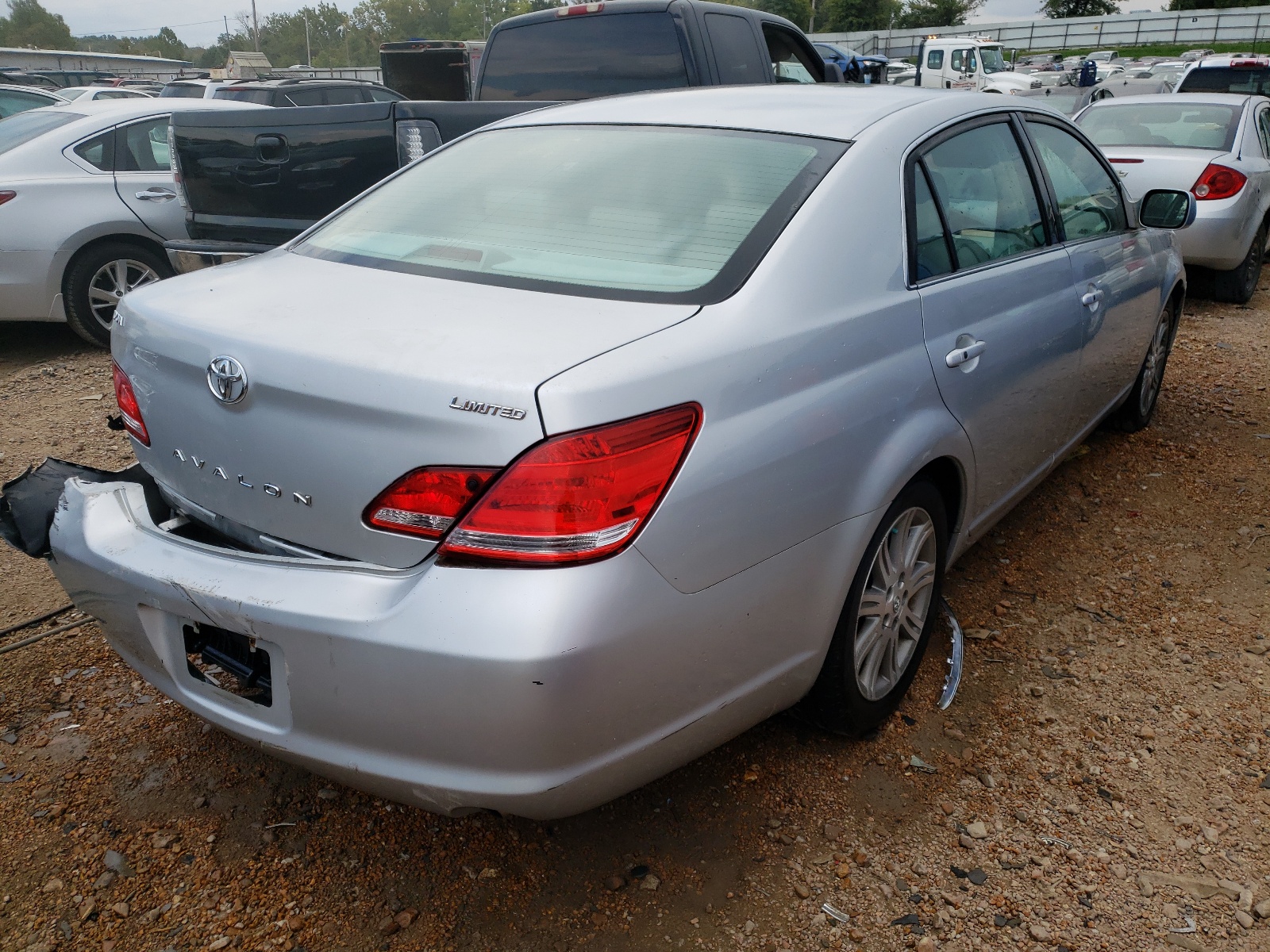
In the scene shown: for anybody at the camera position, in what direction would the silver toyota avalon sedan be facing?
facing away from the viewer and to the right of the viewer

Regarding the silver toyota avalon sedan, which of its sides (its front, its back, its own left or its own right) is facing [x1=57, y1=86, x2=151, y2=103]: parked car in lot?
left

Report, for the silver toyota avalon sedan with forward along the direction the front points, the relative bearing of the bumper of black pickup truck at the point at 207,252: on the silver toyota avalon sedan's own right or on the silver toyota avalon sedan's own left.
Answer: on the silver toyota avalon sedan's own left

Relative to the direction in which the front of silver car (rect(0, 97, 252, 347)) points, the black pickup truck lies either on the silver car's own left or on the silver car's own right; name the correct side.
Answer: on the silver car's own right

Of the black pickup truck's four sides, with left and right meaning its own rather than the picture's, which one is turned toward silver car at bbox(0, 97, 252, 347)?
left

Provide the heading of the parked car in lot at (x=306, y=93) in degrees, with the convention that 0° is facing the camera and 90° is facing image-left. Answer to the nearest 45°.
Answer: approximately 225°

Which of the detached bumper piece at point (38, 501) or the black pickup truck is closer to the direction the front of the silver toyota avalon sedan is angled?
the black pickup truck

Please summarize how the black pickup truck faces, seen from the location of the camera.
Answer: facing away from the viewer and to the right of the viewer

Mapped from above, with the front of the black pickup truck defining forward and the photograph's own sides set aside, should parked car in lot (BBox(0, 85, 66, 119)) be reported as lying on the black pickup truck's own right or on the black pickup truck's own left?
on the black pickup truck's own left

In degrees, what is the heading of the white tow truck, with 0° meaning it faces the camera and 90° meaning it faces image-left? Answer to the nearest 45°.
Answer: approximately 315°
